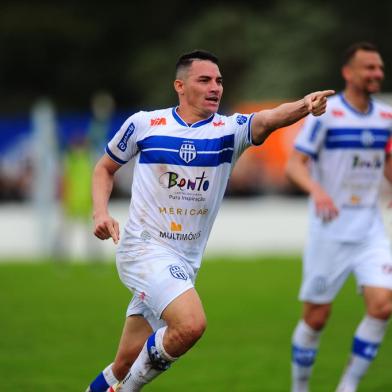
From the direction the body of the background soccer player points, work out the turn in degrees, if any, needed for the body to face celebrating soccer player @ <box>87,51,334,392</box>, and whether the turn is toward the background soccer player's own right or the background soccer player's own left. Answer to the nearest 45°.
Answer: approximately 90° to the background soccer player's own right

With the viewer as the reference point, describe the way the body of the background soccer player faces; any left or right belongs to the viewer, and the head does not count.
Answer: facing the viewer and to the right of the viewer

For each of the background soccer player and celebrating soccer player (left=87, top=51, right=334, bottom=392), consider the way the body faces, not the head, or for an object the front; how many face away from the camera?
0

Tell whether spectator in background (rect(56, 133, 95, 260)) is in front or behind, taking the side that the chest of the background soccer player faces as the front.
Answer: behind

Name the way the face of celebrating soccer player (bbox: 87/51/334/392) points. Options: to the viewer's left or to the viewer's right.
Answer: to the viewer's right

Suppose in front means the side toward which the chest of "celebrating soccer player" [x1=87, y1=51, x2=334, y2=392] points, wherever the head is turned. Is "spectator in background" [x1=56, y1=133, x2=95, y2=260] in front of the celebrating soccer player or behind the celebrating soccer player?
behind

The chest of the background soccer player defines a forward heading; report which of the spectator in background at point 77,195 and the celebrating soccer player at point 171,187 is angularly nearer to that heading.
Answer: the celebrating soccer player

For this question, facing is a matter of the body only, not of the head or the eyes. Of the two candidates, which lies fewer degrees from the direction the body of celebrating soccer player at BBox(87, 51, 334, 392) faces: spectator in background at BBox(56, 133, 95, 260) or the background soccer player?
the background soccer player

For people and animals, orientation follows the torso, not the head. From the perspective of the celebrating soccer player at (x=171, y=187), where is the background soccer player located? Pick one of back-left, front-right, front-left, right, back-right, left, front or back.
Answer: left
